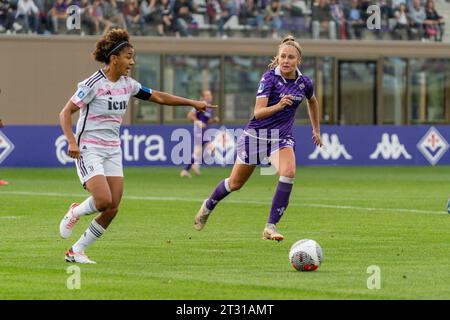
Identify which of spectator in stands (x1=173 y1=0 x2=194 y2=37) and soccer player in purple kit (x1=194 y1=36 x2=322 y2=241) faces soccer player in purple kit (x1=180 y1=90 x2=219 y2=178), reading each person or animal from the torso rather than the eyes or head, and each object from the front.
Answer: the spectator in stands

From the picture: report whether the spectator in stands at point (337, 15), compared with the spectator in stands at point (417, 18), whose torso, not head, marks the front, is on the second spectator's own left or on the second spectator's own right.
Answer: on the second spectator's own right

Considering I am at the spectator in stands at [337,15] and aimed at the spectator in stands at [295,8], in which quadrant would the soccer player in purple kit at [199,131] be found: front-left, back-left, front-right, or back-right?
front-left

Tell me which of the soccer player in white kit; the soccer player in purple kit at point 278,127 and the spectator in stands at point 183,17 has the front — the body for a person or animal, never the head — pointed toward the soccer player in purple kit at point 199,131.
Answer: the spectator in stands

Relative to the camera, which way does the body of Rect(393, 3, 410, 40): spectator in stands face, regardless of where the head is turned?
toward the camera

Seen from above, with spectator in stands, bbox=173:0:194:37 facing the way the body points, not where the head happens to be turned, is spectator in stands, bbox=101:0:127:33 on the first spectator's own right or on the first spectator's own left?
on the first spectator's own right

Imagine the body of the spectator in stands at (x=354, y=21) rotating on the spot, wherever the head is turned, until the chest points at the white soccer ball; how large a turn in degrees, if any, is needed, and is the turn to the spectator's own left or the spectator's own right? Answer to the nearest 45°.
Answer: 0° — they already face it

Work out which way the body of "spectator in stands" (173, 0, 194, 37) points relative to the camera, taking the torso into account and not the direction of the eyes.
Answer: toward the camera

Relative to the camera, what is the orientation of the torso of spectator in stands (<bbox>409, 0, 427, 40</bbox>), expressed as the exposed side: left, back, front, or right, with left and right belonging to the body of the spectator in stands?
front

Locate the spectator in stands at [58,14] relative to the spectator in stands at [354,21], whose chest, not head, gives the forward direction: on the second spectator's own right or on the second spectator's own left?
on the second spectator's own right

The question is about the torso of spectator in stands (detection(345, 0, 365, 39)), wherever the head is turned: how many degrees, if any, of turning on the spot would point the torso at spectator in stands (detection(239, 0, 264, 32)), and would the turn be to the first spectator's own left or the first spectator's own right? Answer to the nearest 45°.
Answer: approximately 90° to the first spectator's own right

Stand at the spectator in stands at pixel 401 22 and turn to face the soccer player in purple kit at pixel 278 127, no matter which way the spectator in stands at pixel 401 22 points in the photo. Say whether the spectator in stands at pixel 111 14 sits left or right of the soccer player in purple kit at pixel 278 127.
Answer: right

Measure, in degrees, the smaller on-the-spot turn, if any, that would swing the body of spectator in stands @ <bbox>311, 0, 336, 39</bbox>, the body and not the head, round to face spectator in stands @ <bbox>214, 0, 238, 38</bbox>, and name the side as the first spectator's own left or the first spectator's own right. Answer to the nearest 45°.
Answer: approximately 90° to the first spectator's own right

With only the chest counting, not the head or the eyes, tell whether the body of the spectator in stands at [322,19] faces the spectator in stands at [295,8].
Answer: no

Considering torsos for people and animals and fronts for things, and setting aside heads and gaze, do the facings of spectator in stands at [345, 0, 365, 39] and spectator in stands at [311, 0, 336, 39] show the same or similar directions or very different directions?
same or similar directions
